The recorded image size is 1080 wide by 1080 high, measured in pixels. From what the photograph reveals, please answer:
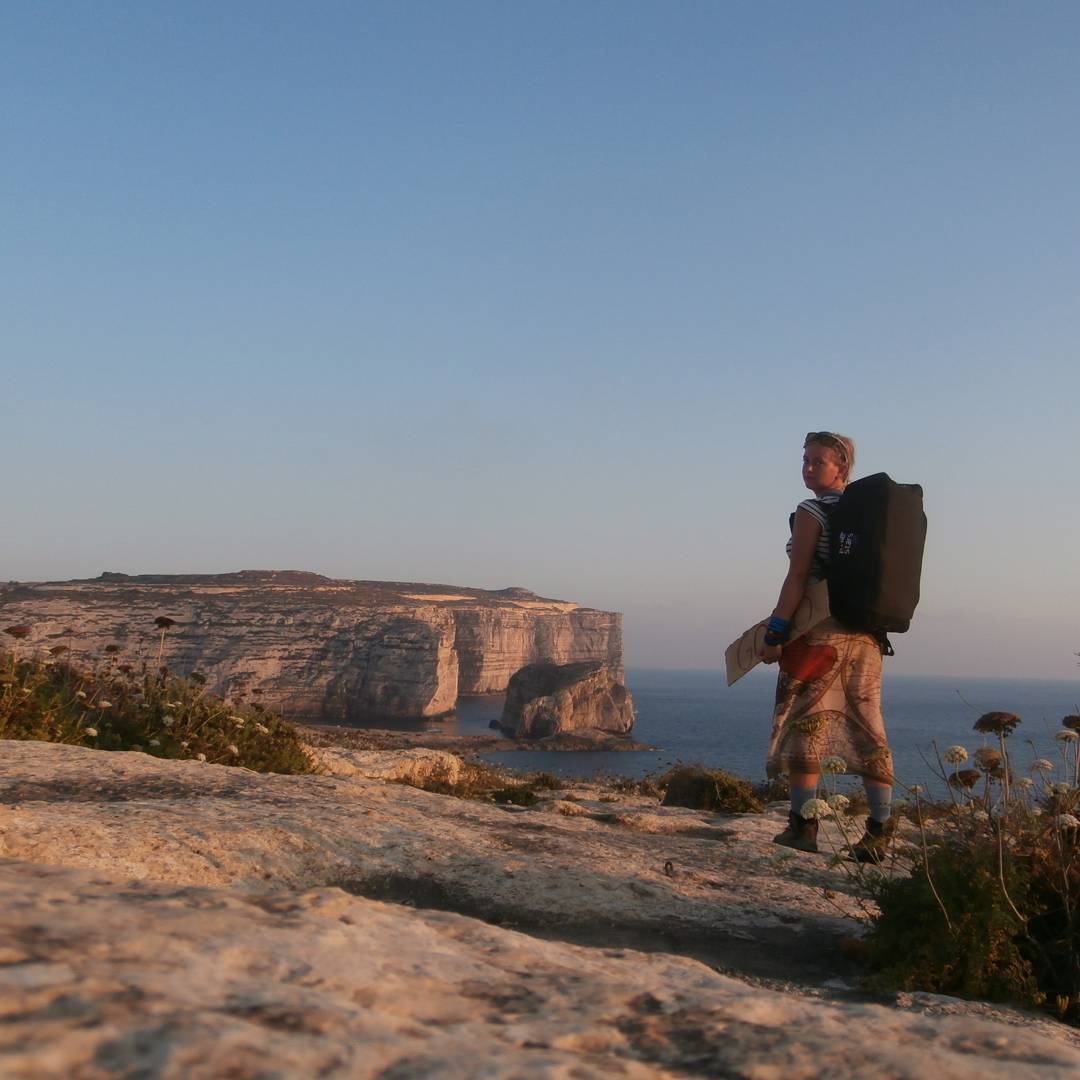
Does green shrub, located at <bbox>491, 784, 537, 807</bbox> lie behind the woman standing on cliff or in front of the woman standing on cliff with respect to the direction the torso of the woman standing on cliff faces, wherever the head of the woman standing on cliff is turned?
in front

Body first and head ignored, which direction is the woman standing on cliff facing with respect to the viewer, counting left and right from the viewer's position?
facing away from the viewer and to the left of the viewer

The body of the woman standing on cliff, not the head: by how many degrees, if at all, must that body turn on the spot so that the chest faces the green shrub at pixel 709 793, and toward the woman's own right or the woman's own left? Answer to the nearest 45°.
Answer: approximately 45° to the woman's own right

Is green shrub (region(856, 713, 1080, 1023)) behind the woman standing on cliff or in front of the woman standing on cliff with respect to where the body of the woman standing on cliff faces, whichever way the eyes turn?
behind

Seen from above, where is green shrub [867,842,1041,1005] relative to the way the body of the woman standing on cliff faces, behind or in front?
behind

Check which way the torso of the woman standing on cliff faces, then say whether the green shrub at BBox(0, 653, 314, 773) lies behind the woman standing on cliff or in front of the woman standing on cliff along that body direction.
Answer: in front
